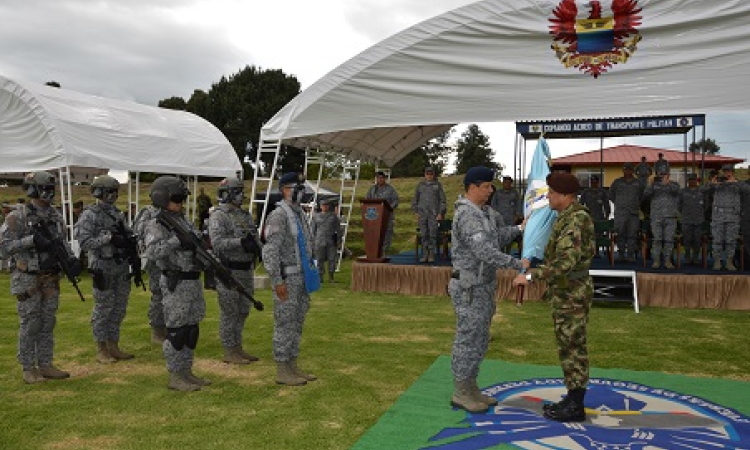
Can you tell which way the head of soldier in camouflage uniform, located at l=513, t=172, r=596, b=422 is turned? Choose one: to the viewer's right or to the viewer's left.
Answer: to the viewer's left

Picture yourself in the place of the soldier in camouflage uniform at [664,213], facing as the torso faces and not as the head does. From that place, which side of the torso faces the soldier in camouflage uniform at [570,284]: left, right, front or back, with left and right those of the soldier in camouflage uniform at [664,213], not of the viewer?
front

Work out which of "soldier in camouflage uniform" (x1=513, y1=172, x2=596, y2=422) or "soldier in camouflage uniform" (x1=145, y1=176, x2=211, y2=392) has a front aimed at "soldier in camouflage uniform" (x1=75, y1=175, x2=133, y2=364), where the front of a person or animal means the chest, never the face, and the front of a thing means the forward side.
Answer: "soldier in camouflage uniform" (x1=513, y1=172, x2=596, y2=422)

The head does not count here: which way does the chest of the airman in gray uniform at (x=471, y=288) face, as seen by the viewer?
to the viewer's right

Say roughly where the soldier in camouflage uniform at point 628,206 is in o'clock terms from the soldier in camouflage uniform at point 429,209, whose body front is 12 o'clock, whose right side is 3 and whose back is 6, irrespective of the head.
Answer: the soldier in camouflage uniform at point 628,206 is roughly at 9 o'clock from the soldier in camouflage uniform at point 429,209.

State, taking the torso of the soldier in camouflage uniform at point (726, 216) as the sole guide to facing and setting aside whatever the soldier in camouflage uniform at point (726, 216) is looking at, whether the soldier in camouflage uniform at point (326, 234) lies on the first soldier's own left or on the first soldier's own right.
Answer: on the first soldier's own right

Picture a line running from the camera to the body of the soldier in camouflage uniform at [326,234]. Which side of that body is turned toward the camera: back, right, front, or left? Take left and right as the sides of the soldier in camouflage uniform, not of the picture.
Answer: front

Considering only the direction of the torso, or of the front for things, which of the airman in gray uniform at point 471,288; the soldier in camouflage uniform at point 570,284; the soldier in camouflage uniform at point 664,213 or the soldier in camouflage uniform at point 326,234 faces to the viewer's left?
the soldier in camouflage uniform at point 570,284

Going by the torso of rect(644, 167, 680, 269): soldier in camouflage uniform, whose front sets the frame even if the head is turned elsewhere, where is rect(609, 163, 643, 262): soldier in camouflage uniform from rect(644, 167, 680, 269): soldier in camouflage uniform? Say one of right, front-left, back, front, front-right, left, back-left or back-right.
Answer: back-right

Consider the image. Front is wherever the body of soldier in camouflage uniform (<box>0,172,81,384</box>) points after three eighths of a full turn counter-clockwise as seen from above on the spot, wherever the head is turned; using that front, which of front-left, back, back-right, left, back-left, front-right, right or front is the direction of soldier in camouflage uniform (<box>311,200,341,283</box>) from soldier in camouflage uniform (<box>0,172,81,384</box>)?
front-right

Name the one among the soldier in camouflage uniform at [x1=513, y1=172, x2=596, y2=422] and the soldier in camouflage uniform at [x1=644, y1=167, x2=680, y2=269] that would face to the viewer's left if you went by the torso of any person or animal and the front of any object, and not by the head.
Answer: the soldier in camouflage uniform at [x1=513, y1=172, x2=596, y2=422]

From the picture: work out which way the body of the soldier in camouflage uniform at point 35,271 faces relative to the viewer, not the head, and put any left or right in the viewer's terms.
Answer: facing the viewer and to the right of the viewer

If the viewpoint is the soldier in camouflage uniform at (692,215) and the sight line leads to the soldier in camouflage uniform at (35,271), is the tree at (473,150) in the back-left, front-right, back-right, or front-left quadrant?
back-right

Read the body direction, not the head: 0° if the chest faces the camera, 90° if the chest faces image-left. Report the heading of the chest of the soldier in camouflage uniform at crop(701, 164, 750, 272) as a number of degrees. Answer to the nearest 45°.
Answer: approximately 0°

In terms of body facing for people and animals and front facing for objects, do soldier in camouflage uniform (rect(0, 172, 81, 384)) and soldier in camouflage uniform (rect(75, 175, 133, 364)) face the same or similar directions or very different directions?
same or similar directions

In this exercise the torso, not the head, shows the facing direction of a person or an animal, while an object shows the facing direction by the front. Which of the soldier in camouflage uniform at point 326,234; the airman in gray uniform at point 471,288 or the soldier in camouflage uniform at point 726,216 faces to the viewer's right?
the airman in gray uniform

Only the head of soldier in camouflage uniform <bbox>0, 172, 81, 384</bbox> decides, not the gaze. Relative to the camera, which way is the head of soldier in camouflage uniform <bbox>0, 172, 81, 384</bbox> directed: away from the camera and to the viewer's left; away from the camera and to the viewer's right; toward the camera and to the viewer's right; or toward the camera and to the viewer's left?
toward the camera and to the viewer's right

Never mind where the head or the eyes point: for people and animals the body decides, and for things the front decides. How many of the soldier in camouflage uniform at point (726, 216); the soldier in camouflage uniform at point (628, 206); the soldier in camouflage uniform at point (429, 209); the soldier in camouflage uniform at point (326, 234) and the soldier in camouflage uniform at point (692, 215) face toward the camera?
5

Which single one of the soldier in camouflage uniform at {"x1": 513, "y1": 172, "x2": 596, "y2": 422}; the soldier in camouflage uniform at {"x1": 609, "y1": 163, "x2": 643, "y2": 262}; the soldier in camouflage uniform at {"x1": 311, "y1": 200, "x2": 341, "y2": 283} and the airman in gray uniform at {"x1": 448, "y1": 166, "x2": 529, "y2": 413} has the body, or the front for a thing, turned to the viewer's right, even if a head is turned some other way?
the airman in gray uniform
